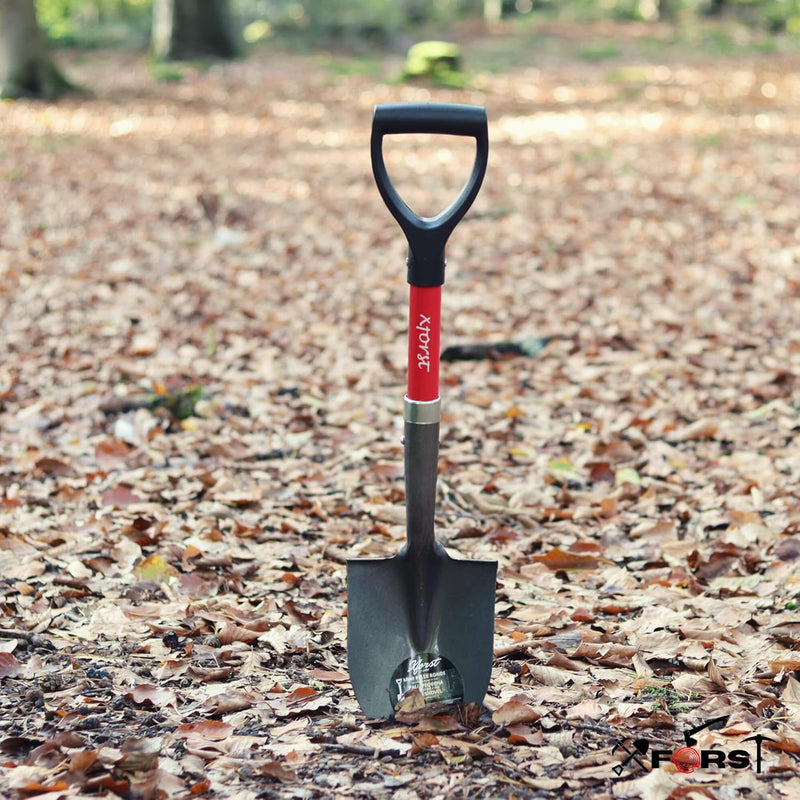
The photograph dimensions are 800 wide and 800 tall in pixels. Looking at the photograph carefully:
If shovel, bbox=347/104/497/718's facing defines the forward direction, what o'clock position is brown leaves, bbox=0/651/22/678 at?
The brown leaves is roughly at 3 o'clock from the shovel.

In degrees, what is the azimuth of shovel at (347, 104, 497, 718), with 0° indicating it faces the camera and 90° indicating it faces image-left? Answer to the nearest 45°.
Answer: approximately 0°

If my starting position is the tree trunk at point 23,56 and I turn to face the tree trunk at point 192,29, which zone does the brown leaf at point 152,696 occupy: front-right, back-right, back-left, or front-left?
back-right

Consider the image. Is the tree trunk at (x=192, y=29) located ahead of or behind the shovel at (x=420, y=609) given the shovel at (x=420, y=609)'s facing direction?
behind

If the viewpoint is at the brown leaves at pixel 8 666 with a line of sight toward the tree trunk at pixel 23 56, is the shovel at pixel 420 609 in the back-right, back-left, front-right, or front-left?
back-right

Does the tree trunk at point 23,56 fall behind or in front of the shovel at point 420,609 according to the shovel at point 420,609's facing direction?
behind

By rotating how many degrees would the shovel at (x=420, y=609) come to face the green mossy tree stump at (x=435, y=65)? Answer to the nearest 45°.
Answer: approximately 180°

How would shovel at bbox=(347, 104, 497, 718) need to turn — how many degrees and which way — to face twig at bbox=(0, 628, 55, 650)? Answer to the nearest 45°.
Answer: approximately 90° to its right
